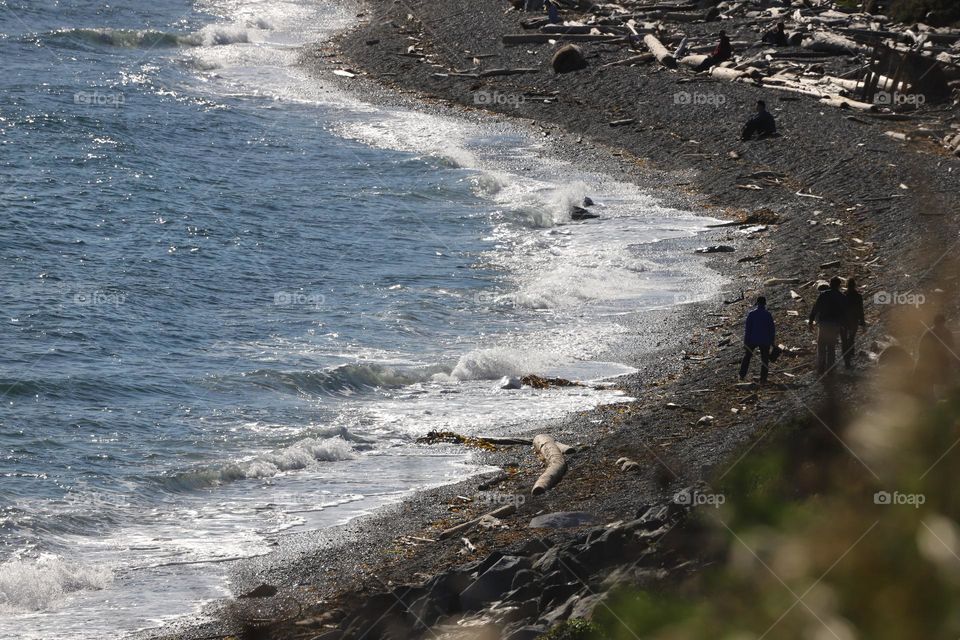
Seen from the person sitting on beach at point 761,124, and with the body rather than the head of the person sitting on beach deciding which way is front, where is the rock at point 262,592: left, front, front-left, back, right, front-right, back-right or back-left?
front-left

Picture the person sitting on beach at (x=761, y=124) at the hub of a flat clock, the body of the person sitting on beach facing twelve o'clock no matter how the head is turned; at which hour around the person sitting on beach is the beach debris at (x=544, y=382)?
The beach debris is roughly at 11 o'clock from the person sitting on beach.

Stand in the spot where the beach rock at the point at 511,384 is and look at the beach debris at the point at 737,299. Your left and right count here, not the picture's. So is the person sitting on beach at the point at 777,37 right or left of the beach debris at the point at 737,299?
left

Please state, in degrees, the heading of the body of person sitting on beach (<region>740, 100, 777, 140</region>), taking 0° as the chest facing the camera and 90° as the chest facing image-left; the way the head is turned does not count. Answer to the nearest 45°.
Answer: approximately 45°

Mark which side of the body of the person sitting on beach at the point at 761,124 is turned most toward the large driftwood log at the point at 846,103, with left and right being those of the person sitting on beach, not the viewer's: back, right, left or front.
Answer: back

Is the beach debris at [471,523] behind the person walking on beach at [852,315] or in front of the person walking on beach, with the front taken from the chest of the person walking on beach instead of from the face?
behind

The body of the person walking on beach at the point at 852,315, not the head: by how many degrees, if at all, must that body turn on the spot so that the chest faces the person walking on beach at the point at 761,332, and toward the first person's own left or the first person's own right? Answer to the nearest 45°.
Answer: approximately 90° to the first person's own left

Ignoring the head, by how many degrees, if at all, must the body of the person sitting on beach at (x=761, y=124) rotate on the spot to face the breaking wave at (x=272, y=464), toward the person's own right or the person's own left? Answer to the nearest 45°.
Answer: approximately 45° to the person's own left

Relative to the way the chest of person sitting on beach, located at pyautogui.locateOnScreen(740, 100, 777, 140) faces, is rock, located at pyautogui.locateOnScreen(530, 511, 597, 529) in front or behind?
in front

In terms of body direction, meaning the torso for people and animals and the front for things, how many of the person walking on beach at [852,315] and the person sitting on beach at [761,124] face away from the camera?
1

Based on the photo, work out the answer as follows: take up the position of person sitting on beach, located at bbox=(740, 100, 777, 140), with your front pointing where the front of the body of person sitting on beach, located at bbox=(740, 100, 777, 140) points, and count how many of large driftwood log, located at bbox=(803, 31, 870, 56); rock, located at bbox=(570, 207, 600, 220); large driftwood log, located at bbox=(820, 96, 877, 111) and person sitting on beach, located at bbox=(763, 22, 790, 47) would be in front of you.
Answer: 1

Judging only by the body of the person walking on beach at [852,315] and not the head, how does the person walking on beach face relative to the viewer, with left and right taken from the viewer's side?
facing away from the viewer

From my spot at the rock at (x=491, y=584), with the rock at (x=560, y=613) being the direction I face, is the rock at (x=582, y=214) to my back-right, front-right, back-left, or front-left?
back-left

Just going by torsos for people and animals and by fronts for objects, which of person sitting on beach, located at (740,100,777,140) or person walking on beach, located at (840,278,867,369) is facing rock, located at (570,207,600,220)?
the person sitting on beach
